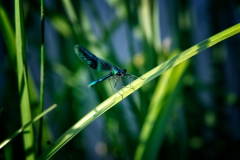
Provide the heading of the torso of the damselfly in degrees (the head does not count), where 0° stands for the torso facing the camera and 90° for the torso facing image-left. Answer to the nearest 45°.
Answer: approximately 270°
